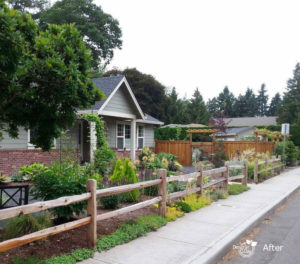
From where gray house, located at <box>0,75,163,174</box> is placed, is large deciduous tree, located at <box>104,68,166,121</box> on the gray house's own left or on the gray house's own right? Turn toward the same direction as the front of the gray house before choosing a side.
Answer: on the gray house's own left

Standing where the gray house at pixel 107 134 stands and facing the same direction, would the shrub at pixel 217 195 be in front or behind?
in front

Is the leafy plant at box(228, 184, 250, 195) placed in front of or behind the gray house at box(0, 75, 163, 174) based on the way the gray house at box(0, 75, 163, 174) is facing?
in front

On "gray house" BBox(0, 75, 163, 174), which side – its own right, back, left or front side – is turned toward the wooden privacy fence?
left

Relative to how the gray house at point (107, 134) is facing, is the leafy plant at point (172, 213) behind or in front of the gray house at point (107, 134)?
in front

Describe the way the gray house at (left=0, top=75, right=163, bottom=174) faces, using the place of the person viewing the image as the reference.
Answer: facing the viewer and to the right of the viewer

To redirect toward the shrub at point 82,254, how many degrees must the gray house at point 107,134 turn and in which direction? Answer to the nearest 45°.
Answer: approximately 45° to its right

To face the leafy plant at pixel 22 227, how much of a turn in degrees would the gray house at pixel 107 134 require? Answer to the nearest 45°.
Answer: approximately 45° to its right

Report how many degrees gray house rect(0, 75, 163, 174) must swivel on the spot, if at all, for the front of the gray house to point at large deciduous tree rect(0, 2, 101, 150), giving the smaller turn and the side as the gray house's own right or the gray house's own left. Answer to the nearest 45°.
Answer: approximately 45° to the gray house's own right

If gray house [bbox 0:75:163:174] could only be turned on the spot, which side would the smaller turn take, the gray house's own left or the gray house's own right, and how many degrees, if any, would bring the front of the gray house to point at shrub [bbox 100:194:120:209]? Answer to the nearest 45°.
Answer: approximately 45° to the gray house's own right

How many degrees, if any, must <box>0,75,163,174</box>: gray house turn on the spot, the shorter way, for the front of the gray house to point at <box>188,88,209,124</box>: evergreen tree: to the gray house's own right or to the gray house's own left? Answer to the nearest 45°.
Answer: approximately 90° to the gray house's own left

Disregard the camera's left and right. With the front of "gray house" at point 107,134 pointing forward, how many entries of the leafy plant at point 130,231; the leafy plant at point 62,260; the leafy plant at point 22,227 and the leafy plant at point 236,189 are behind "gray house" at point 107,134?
0

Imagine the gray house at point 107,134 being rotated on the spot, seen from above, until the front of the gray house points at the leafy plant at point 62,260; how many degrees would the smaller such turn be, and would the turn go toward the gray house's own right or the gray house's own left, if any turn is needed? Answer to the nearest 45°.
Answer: approximately 45° to the gray house's own right
